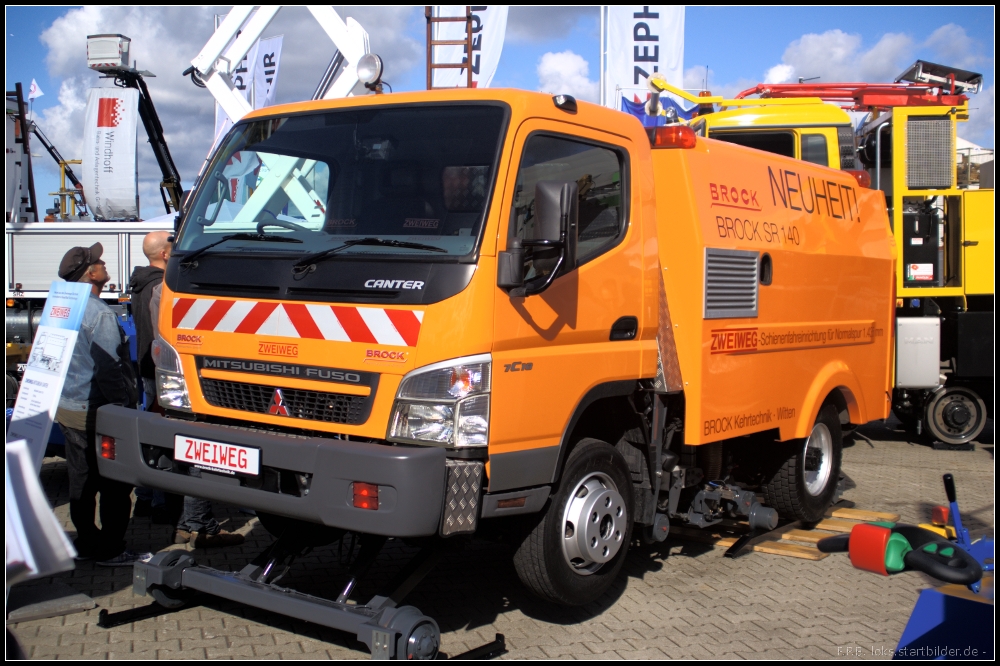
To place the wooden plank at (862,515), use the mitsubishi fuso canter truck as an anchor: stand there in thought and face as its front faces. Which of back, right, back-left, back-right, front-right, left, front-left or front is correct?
back

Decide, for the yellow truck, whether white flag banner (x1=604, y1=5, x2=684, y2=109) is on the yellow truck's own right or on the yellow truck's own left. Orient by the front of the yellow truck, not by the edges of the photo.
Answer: on the yellow truck's own right

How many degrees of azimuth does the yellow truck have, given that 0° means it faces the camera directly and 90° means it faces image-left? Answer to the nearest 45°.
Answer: approximately 90°

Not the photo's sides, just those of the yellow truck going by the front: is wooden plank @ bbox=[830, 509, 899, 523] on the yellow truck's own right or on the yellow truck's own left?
on the yellow truck's own left

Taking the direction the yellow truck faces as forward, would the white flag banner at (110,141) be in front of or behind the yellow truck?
in front

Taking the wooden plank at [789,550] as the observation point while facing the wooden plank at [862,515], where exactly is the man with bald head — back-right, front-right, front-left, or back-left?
back-left

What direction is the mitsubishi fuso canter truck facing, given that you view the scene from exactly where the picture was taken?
facing the viewer and to the left of the viewer

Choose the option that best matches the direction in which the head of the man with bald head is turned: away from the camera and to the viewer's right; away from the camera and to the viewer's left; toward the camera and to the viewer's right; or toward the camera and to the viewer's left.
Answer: away from the camera and to the viewer's right

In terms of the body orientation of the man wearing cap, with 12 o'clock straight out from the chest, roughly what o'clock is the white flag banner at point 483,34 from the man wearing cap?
The white flag banner is roughly at 10 o'clock from the man wearing cap.

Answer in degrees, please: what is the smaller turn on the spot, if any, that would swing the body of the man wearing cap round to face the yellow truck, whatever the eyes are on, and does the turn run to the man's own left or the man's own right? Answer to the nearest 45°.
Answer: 0° — they already face it

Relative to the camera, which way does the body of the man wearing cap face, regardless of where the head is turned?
to the viewer's right

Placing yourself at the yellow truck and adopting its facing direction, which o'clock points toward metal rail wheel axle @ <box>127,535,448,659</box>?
The metal rail wheel axle is roughly at 10 o'clock from the yellow truck.

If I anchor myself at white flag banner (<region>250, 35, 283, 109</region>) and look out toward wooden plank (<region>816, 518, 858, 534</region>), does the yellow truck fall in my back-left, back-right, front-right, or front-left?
front-left

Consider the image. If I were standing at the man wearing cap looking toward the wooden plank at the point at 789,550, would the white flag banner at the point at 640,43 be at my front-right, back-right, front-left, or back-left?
front-left

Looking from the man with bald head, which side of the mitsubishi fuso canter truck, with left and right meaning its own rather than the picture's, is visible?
right
